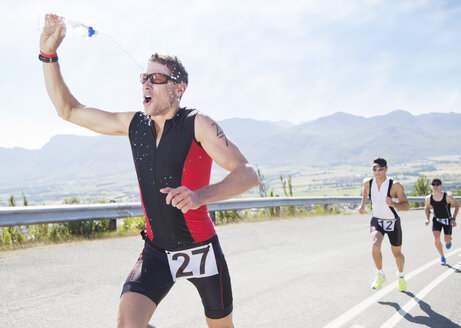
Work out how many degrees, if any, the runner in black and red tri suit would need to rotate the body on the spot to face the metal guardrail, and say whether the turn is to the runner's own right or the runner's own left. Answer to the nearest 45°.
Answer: approximately 135° to the runner's own right

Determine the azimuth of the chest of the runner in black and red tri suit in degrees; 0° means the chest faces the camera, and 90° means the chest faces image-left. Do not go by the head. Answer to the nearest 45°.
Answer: approximately 45°

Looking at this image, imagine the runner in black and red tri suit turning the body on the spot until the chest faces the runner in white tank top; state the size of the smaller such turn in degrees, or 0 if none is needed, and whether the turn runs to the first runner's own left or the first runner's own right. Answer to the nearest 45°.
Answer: approximately 180°

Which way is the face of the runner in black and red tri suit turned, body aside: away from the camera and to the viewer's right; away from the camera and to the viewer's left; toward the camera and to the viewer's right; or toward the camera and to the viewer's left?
toward the camera and to the viewer's left
